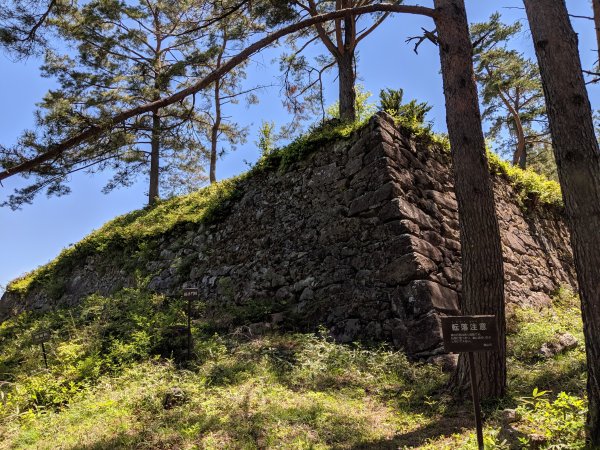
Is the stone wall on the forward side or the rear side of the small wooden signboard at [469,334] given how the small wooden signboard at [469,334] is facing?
on the rear side

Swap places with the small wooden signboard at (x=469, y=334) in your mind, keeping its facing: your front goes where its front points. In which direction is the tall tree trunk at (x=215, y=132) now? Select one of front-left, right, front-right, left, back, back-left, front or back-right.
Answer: back-right

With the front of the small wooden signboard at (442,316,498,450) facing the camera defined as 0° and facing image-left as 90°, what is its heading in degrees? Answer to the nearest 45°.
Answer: approximately 0°
